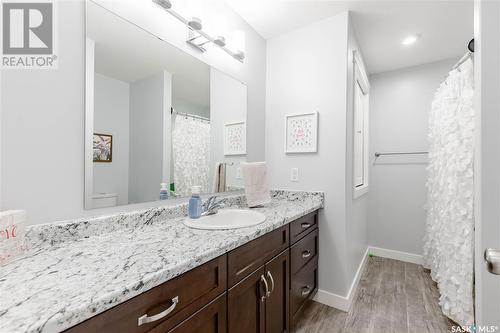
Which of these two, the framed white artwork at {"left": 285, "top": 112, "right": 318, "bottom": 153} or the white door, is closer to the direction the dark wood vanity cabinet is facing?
the white door

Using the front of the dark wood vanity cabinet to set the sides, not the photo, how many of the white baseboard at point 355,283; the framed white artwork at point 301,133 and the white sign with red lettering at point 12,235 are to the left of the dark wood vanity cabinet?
2

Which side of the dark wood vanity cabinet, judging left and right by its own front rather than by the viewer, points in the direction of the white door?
front

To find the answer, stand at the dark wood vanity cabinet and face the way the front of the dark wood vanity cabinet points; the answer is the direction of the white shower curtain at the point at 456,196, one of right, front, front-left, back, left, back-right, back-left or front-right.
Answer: front-left

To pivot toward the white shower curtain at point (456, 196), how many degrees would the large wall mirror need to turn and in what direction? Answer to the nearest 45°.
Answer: approximately 45° to its left

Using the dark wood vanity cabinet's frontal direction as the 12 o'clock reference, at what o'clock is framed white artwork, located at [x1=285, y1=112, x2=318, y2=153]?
The framed white artwork is roughly at 9 o'clock from the dark wood vanity cabinet.

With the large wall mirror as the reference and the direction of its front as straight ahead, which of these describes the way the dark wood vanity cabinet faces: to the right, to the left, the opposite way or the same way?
the same way

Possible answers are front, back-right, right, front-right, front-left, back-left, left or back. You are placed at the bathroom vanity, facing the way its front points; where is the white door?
front

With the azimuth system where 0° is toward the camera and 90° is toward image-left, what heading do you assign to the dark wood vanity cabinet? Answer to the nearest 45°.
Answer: approximately 315°

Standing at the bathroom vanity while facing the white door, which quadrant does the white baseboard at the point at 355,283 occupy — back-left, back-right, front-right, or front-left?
front-left

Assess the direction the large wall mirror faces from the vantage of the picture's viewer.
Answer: facing the viewer and to the right of the viewer
